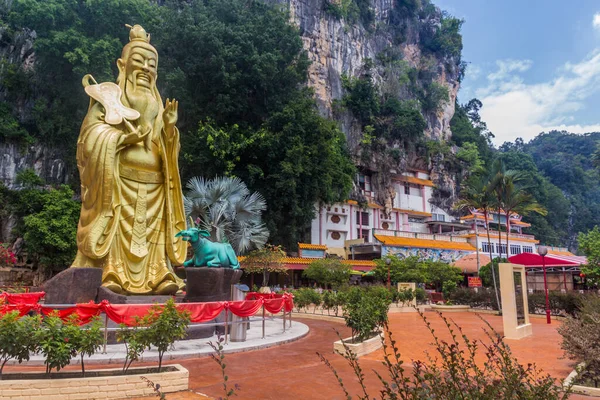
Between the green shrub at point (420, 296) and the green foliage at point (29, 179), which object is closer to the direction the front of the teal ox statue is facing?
the green foliage

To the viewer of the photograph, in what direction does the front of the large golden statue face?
facing the viewer and to the right of the viewer

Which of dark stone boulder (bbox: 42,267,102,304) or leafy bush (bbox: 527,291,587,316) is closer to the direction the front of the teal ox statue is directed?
the dark stone boulder

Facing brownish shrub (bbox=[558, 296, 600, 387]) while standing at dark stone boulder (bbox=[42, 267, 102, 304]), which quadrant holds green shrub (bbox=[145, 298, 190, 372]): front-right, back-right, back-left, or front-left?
front-right

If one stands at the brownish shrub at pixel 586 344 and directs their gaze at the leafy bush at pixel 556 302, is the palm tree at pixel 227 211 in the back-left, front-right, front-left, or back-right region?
front-left

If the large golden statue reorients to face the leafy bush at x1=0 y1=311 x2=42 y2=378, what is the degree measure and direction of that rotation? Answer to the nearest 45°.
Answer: approximately 45° to its right

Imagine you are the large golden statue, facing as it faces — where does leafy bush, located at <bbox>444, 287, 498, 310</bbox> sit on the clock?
The leafy bush is roughly at 10 o'clock from the large golden statue.

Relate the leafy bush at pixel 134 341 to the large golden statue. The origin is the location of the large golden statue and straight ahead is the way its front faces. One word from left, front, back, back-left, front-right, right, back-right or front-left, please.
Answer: front-right

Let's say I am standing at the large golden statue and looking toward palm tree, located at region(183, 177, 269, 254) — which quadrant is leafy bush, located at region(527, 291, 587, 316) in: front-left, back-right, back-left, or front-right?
front-right

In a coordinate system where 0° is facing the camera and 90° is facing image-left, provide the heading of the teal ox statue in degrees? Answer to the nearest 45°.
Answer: approximately 90°

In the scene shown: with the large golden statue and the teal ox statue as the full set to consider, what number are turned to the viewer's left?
1

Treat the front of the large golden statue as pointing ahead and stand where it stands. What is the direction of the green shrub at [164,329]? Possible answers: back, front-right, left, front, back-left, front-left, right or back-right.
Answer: front-right
